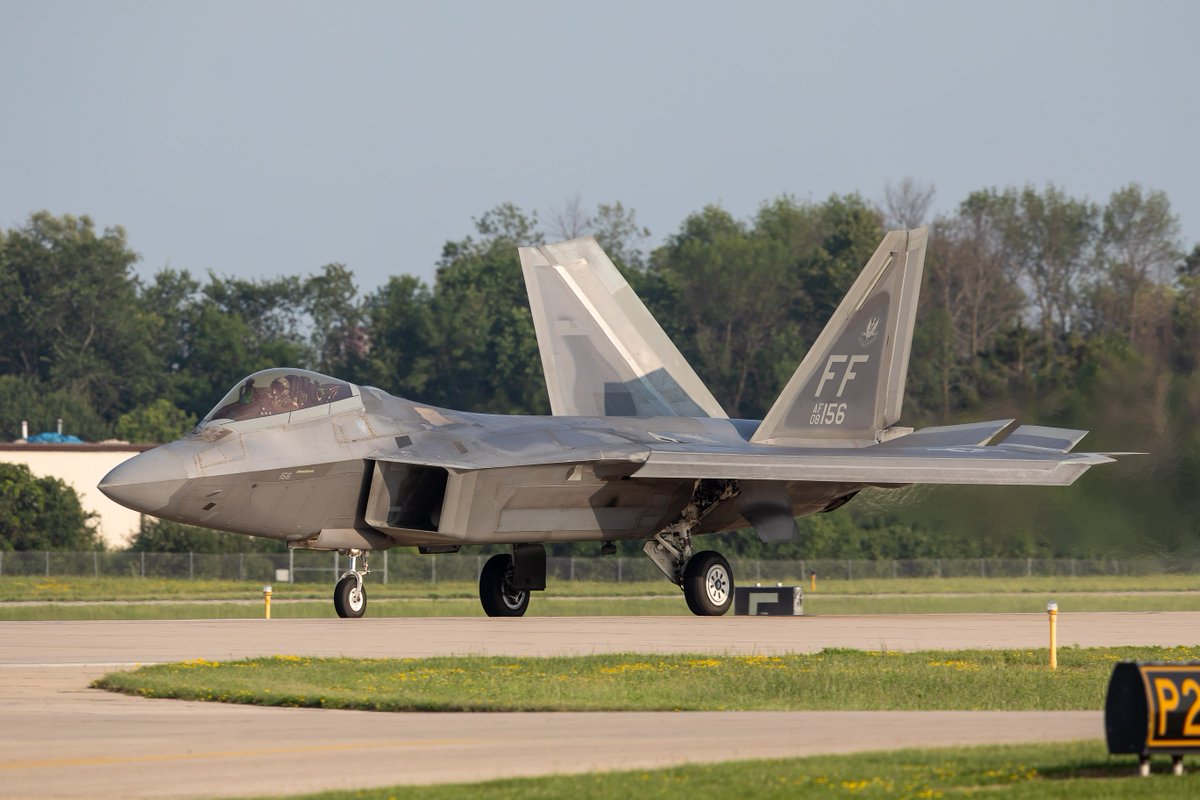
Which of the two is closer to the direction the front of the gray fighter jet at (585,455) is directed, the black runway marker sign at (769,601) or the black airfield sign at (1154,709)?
the black airfield sign

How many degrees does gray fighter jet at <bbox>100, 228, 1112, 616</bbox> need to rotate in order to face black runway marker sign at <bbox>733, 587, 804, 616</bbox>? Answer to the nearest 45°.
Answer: approximately 180°

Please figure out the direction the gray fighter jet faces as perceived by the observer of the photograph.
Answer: facing the viewer and to the left of the viewer

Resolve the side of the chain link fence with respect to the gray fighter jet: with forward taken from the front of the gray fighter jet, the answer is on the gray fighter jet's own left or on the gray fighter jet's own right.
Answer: on the gray fighter jet's own right
